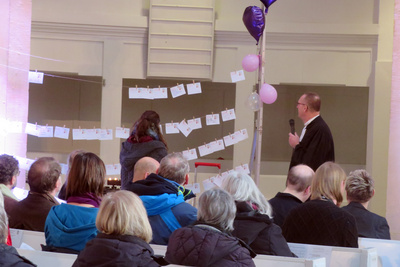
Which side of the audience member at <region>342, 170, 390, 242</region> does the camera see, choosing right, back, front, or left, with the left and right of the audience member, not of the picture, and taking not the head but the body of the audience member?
back

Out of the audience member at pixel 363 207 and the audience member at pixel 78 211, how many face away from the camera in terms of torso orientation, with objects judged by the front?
2

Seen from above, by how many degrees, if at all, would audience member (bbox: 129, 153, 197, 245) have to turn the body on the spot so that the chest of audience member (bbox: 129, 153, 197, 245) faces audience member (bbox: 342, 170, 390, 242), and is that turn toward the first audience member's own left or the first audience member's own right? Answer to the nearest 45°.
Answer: approximately 45° to the first audience member's own right

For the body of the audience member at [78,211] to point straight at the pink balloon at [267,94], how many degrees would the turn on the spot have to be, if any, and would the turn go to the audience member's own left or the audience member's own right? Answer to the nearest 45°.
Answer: approximately 45° to the audience member's own right

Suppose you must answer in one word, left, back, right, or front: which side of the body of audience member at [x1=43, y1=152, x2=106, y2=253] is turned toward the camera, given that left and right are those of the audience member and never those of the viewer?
back

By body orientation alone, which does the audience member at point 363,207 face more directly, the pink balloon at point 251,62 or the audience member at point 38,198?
the pink balloon

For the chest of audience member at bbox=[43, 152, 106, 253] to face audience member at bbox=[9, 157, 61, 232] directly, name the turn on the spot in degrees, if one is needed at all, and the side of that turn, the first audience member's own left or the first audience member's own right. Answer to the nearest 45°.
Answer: approximately 45° to the first audience member's own left

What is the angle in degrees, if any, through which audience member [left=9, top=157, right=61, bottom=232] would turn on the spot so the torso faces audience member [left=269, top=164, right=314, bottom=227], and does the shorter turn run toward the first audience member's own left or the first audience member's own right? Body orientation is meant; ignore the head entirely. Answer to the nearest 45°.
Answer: approximately 45° to the first audience member's own right

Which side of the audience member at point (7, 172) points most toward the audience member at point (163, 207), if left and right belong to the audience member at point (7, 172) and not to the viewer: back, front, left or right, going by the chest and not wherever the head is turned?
right

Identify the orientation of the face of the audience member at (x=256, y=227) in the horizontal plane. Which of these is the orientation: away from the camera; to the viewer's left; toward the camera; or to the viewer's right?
away from the camera

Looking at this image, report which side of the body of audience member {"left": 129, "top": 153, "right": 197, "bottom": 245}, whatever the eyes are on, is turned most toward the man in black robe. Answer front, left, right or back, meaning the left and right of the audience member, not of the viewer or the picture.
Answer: front

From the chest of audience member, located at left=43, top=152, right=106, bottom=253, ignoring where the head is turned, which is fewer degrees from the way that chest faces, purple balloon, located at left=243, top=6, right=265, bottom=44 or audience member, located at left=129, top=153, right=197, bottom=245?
the purple balloon

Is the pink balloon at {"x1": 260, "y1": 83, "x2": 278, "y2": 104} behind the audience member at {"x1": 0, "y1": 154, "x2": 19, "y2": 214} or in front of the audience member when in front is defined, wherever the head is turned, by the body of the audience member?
in front

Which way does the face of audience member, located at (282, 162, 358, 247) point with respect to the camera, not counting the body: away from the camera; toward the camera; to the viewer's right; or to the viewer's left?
away from the camera

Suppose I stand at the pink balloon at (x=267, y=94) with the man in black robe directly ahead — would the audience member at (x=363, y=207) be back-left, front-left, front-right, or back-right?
front-right

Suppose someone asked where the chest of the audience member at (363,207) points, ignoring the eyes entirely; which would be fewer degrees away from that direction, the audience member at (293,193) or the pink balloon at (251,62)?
the pink balloon

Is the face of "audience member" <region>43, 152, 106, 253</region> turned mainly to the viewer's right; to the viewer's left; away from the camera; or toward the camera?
away from the camera

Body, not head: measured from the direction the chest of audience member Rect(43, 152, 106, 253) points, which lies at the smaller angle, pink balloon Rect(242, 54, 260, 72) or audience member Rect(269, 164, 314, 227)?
the pink balloon
